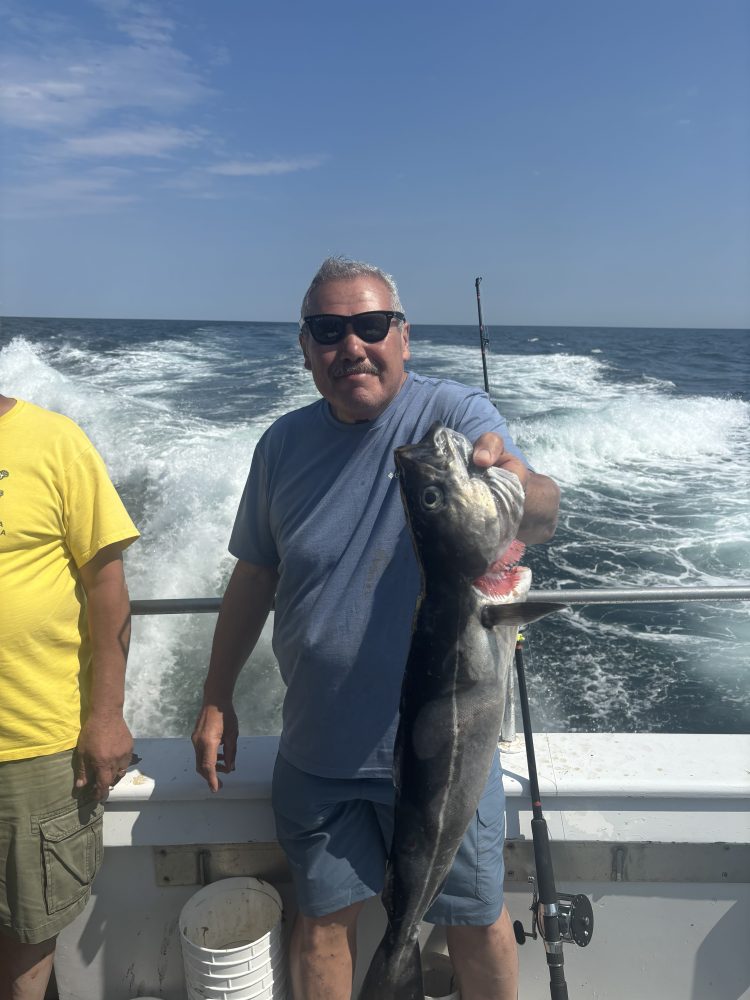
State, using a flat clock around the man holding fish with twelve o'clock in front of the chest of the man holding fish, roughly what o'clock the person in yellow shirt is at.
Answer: The person in yellow shirt is roughly at 3 o'clock from the man holding fish.

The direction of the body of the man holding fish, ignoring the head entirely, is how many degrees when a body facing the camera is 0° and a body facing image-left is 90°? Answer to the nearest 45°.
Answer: approximately 0°
